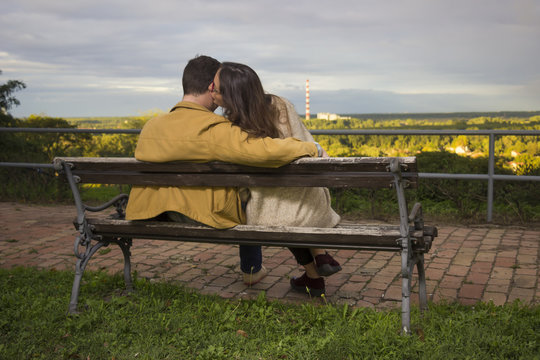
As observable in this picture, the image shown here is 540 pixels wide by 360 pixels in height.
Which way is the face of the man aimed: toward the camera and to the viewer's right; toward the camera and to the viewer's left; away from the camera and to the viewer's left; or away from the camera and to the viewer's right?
away from the camera and to the viewer's right

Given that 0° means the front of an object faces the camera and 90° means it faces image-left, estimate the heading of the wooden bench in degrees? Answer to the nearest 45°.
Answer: approximately 180°

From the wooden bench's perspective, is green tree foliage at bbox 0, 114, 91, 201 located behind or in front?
in front

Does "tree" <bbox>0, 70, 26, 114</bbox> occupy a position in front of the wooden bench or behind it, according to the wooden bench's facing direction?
in front
